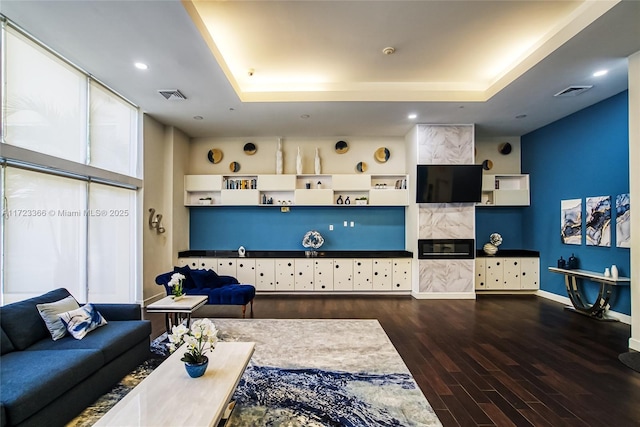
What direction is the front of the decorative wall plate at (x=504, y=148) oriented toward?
toward the camera

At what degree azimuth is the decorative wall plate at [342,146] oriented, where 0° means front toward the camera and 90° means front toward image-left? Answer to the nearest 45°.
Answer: approximately 0°

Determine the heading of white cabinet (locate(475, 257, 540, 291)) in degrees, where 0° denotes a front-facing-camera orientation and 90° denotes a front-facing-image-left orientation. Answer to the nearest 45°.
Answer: approximately 0°

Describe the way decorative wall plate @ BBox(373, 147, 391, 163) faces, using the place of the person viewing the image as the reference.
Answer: facing the viewer

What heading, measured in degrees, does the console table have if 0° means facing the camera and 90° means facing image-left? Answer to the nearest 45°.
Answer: approximately 45°

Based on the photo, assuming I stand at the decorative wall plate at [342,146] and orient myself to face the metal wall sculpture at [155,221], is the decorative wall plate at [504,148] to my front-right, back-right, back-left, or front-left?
back-left

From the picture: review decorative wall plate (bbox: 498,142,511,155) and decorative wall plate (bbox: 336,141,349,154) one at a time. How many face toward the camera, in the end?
2

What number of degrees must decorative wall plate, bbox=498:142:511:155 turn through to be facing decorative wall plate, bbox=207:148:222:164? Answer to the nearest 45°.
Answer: approximately 45° to its right

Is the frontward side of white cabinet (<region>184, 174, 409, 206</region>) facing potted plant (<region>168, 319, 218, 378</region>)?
yes

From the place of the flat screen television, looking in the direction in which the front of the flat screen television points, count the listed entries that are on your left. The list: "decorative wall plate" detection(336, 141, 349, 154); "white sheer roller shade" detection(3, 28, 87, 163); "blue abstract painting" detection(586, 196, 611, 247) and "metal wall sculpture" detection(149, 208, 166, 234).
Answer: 1

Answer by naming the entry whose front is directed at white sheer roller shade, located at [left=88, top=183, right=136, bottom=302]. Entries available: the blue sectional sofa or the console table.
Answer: the console table

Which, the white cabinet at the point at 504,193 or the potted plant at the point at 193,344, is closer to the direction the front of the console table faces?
the potted plant

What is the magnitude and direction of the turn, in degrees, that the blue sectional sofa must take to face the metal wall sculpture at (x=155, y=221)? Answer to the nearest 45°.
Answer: approximately 135° to its left
